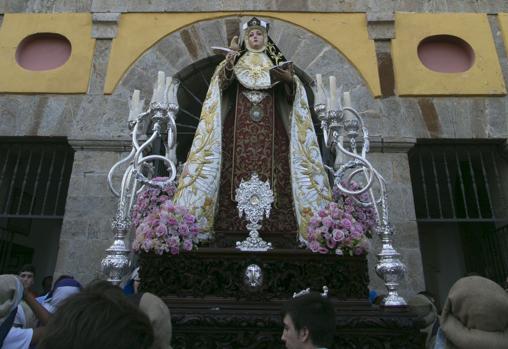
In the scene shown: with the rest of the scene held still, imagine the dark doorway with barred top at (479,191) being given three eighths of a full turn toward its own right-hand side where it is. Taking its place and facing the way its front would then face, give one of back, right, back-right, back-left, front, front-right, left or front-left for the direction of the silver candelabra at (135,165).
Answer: left

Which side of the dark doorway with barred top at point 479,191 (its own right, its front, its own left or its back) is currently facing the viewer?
front

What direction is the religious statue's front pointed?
toward the camera

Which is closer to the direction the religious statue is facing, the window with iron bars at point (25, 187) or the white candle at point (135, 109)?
the white candle

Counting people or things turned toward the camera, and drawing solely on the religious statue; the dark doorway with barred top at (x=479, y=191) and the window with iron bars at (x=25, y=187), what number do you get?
3

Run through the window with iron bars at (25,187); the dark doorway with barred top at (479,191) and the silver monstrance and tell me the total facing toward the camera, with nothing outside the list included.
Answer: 3

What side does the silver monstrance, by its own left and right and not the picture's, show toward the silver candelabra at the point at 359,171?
left

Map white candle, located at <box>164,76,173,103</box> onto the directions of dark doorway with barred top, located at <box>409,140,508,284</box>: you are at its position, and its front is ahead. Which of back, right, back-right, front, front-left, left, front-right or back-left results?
front-right

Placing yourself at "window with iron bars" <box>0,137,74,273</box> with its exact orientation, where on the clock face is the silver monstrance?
The silver monstrance is roughly at 11 o'clock from the window with iron bars.

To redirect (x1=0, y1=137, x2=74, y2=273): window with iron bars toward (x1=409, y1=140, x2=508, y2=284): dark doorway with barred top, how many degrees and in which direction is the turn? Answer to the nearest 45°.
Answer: approximately 45° to its left

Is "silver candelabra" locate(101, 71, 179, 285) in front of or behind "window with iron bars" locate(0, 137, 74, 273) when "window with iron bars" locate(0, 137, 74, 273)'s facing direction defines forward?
in front

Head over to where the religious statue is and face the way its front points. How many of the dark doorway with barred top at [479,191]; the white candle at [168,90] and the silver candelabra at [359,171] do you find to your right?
1

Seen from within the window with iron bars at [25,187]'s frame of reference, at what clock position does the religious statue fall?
The religious statue is roughly at 11 o'clock from the window with iron bars.

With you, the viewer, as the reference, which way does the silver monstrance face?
facing the viewer

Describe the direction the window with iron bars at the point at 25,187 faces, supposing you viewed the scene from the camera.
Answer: facing the viewer
